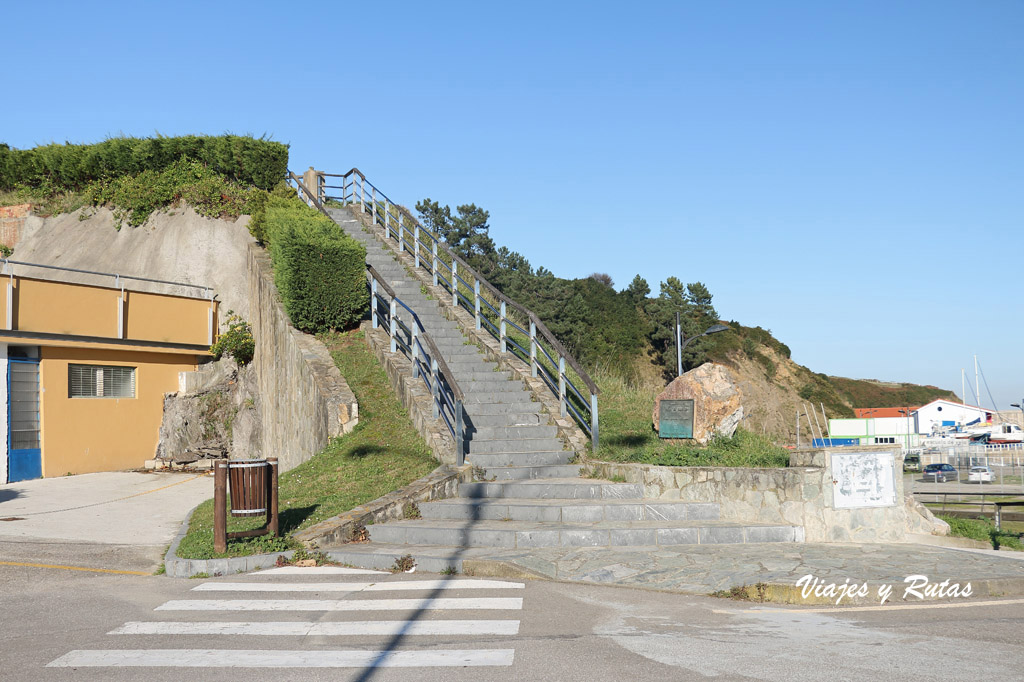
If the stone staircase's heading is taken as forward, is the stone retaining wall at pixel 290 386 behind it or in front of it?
behind

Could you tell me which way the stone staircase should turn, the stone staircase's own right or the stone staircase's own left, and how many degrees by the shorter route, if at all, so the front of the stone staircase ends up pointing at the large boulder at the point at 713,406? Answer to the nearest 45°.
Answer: approximately 135° to the stone staircase's own left

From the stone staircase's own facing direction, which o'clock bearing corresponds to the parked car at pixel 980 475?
The parked car is roughly at 7 o'clock from the stone staircase.

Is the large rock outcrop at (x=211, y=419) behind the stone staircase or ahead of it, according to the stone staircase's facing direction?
behind

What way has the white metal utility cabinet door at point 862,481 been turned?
toward the camera

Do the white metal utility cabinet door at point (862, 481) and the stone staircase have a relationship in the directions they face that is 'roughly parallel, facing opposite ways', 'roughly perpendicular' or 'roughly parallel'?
roughly parallel

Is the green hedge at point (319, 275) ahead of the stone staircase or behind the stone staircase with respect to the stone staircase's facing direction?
behind

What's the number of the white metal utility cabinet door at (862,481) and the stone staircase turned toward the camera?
2

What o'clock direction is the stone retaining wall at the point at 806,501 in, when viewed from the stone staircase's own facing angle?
The stone retaining wall is roughly at 9 o'clock from the stone staircase.

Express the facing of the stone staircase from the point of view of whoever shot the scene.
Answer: facing the viewer
